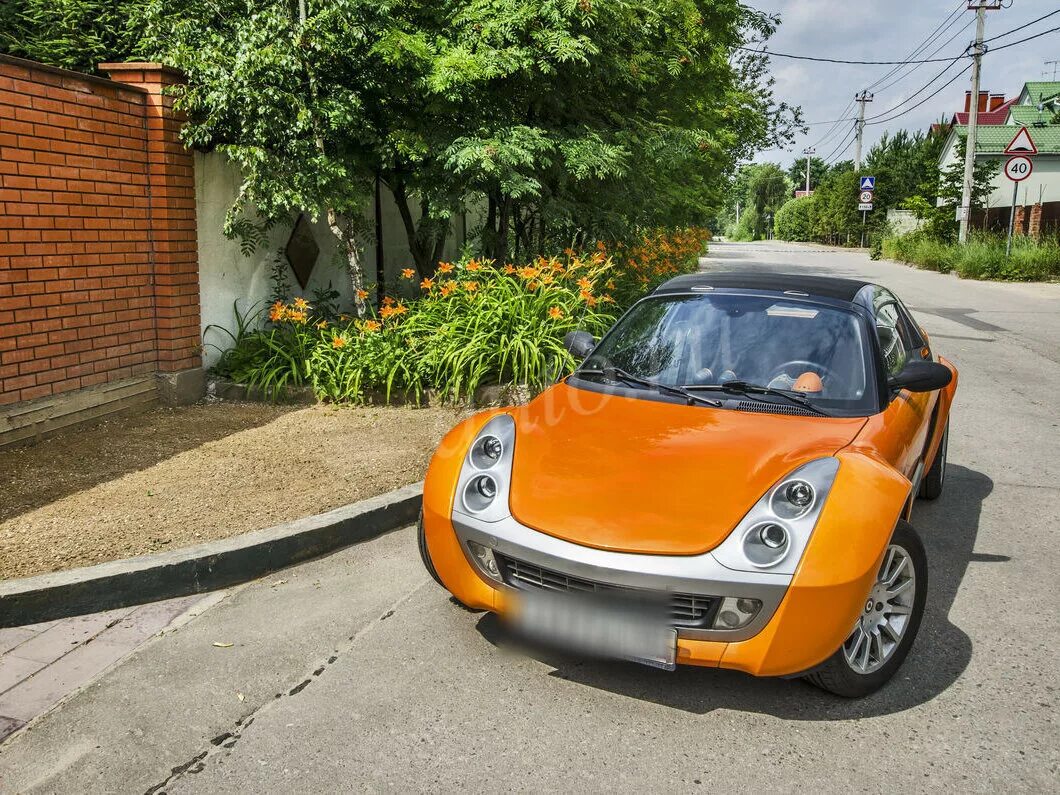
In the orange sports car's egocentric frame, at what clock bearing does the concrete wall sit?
The concrete wall is roughly at 3 o'clock from the orange sports car.

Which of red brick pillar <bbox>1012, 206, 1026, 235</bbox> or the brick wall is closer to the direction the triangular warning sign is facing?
the brick wall

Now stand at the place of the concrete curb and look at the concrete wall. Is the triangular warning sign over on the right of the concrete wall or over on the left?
right

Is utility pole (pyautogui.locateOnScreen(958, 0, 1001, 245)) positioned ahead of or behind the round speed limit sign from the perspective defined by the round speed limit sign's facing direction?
behind

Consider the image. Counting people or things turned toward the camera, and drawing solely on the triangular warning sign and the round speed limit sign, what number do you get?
2

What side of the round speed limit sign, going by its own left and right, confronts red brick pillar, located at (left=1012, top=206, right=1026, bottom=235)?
back

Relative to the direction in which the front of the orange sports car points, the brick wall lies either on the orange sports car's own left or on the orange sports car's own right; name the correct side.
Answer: on the orange sports car's own right

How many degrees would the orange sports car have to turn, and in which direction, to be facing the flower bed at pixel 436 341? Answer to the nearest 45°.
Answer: approximately 90° to its right

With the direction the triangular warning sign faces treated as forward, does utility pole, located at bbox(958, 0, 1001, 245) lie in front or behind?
behind
